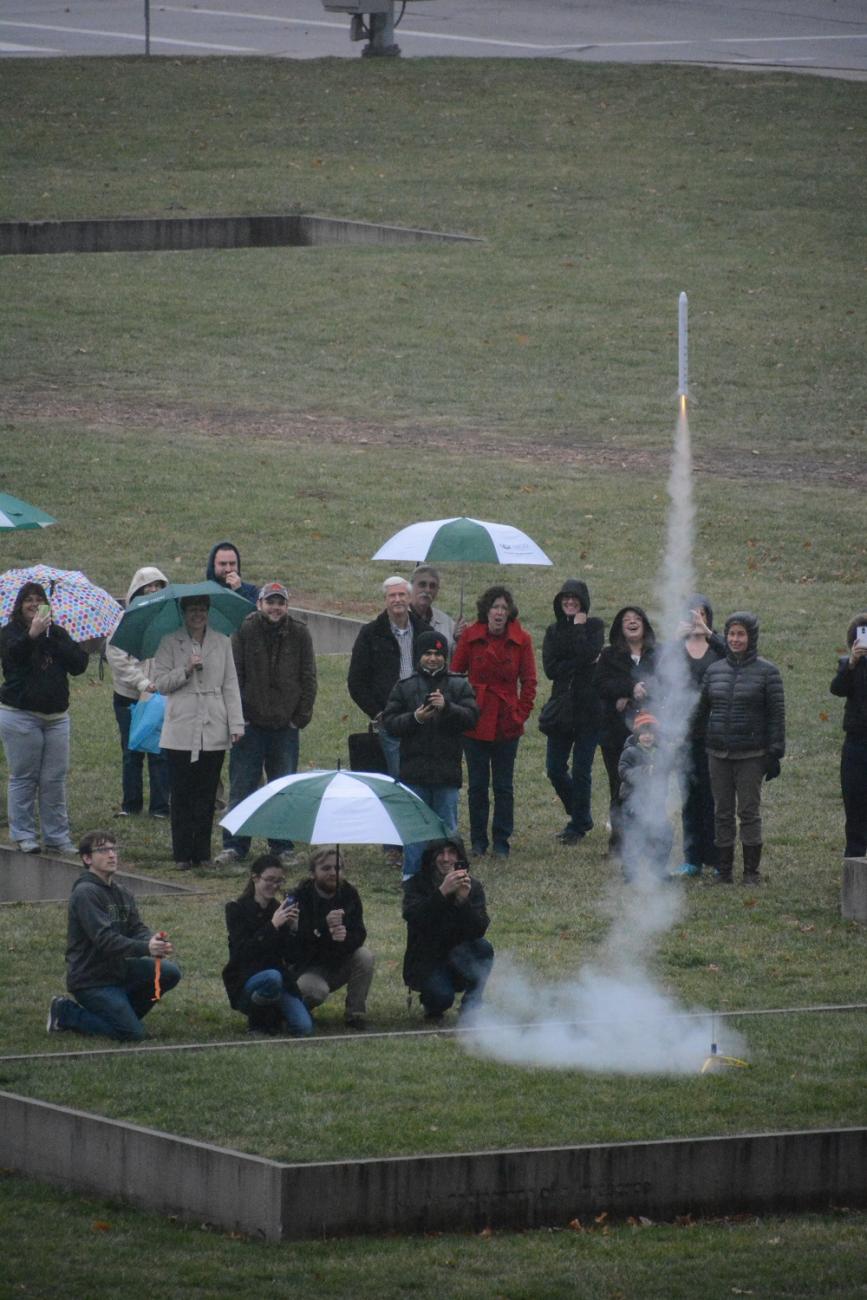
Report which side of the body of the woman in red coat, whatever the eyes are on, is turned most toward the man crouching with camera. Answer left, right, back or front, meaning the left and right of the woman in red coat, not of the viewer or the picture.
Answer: front

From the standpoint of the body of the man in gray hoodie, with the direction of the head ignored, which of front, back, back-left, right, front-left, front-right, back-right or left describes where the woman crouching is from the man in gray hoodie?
front-left

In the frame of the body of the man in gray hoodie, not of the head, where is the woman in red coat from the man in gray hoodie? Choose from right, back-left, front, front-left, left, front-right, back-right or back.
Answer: left

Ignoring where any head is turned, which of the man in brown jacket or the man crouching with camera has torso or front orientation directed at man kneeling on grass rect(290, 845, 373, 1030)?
the man in brown jacket

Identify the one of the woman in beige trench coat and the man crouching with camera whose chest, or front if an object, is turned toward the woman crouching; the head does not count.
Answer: the woman in beige trench coat

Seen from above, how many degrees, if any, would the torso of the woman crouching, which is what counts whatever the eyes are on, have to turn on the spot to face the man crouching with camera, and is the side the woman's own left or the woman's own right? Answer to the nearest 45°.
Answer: approximately 45° to the woman's own left

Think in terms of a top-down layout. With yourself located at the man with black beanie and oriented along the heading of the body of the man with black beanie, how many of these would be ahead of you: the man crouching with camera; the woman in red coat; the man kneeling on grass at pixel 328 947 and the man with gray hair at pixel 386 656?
2

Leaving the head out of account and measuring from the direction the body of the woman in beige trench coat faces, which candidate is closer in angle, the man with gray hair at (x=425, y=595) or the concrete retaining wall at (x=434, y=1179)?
the concrete retaining wall

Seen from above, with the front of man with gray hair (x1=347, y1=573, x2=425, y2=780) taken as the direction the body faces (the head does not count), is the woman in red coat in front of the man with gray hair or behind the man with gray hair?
in front

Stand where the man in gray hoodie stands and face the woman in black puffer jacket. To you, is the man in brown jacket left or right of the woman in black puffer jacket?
left

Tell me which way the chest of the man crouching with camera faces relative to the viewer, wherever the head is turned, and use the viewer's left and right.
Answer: facing the viewer and to the right of the viewer
